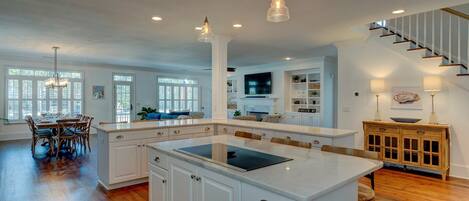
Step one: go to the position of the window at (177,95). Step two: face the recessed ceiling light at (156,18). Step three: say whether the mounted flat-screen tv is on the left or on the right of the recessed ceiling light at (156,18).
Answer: left

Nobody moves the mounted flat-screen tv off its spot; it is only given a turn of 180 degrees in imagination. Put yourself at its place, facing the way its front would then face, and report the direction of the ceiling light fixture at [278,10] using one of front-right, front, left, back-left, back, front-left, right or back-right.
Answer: back-right

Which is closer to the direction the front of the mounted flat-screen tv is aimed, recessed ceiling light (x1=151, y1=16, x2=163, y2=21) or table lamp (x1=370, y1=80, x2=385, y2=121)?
the recessed ceiling light

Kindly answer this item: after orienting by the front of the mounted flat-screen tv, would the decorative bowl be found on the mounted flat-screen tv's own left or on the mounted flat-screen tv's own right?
on the mounted flat-screen tv's own left

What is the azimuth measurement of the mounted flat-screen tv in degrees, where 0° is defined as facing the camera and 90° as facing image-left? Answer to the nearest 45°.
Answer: approximately 45°

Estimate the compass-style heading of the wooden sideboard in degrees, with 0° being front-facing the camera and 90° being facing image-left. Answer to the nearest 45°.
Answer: approximately 45°

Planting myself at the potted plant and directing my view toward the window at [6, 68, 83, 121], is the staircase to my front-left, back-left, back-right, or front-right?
back-left

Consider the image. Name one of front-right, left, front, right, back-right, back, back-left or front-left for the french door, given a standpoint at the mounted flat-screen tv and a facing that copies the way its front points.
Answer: front-right
